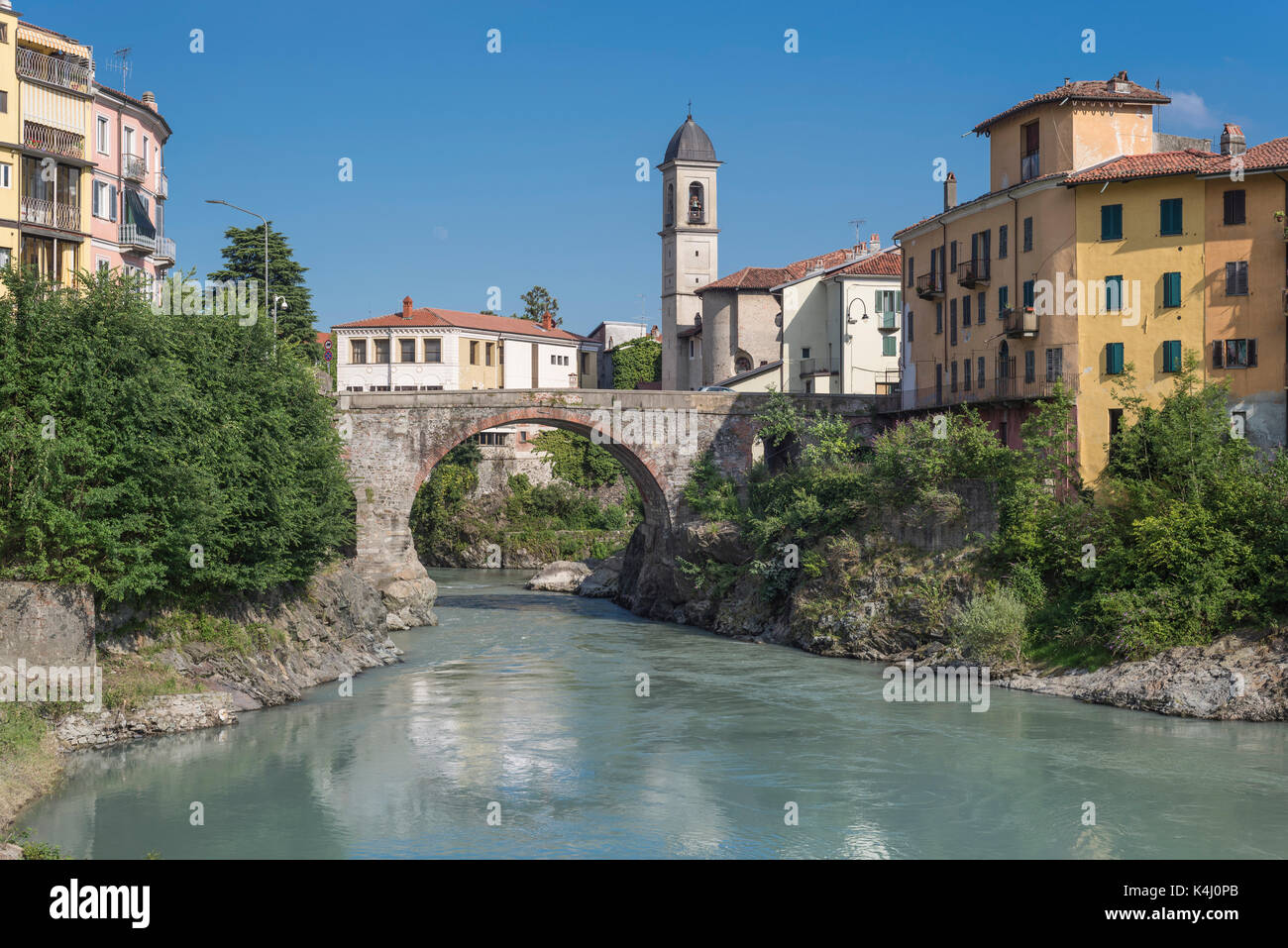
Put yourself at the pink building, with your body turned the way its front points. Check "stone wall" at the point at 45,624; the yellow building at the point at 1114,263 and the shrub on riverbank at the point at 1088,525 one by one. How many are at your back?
0

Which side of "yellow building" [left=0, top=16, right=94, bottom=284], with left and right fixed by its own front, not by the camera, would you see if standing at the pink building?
left

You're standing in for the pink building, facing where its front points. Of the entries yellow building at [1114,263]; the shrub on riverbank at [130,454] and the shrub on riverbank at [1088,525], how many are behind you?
0

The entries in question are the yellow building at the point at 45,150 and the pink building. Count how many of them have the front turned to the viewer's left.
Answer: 0

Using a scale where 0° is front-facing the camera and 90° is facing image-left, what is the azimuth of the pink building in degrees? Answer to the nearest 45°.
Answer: approximately 315°

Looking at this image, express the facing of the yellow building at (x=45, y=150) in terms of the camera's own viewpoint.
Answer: facing the viewer and to the right of the viewer

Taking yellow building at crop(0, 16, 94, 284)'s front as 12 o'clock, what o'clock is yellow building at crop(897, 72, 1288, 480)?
yellow building at crop(897, 72, 1288, 480) is roughly at 11 o'clock from yellow building at crop(0, 16, 94, 284).

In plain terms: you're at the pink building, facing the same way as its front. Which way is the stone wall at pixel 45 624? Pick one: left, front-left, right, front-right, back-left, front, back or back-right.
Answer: front-right

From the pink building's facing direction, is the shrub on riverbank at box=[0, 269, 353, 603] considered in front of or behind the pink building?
in front

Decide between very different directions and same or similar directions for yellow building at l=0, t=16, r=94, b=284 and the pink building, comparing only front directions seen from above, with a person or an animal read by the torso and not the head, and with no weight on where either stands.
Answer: same or similar directions

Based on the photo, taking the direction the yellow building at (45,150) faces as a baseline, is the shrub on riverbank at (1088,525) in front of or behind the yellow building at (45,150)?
in front
